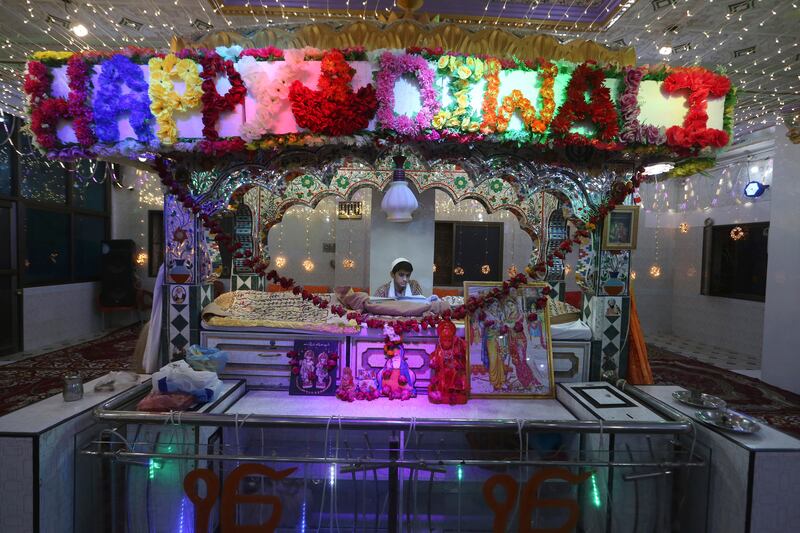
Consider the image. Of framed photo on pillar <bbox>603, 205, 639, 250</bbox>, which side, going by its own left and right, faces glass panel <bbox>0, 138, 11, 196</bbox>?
right

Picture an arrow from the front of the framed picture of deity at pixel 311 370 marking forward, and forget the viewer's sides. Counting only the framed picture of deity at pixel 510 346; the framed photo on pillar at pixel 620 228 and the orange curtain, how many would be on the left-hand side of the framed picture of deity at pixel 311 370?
3

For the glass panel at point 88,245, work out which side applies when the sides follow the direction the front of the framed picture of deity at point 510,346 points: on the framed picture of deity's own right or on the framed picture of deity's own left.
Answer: on the framed picture of deity's own right

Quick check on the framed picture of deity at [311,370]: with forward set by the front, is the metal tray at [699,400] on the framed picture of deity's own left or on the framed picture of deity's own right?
on the framed picture of deity's own left

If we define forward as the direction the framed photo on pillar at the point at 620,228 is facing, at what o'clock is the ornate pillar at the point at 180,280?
The ornate pillar is roughly at 2 o'clock from the framed photo on pillar.

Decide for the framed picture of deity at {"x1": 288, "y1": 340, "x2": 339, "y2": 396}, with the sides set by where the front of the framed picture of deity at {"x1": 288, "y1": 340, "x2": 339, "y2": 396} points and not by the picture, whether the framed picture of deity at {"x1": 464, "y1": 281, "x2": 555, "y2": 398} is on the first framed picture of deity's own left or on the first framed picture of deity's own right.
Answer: on the first framed picture of deity's own left

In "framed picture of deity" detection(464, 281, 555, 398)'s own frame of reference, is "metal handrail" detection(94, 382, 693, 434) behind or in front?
in front

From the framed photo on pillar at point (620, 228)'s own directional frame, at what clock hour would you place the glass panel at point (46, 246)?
The glass panel is roughly at 3 o'clock from the framed photo on pillar.

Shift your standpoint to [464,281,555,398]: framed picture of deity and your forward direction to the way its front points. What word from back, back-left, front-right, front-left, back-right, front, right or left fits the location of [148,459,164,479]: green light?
front-right

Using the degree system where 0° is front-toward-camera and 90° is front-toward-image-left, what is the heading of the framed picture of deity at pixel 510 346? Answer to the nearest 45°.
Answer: approximately 0°

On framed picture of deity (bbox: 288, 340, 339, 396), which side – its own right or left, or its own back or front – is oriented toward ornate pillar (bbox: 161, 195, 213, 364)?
right

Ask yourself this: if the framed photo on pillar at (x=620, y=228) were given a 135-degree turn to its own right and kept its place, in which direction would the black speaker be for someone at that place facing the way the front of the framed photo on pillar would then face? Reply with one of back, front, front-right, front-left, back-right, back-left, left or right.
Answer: front-left

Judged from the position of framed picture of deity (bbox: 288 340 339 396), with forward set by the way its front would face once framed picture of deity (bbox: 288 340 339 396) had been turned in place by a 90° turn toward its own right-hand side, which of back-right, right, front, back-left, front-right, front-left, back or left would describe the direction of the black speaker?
front-right
